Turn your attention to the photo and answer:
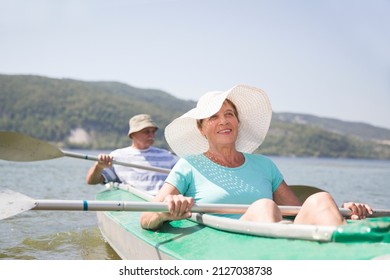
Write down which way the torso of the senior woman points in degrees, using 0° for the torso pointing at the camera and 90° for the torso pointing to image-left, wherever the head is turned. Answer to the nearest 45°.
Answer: approximately 315°

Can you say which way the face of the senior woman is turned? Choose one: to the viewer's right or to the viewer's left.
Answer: to the viewer's right
